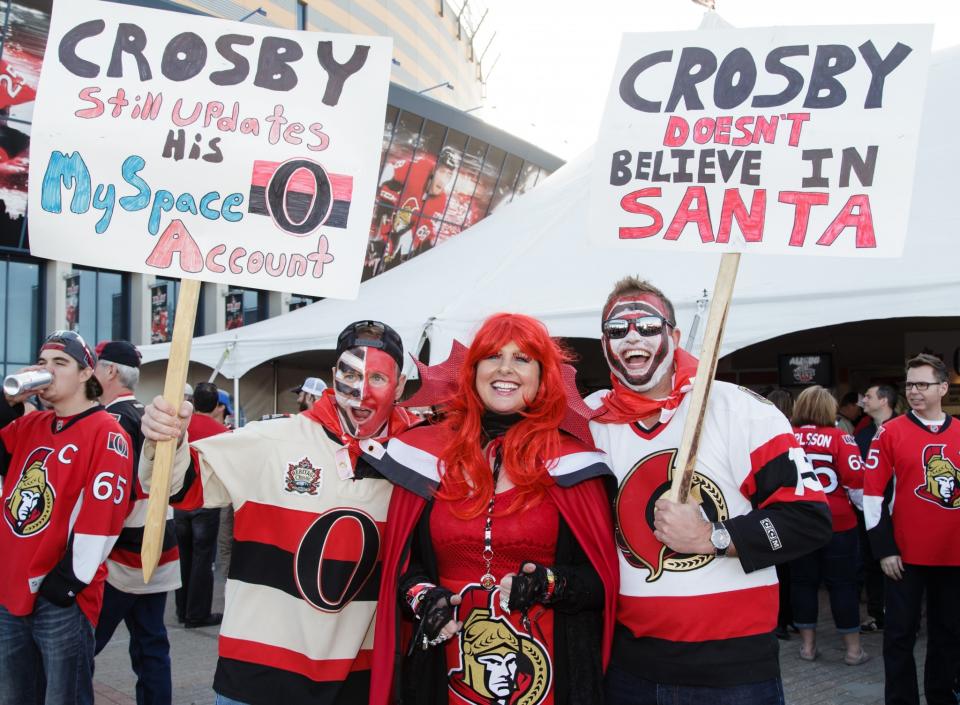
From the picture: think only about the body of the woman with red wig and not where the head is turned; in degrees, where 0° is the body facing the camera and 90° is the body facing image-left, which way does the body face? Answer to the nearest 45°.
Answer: approximately 0°

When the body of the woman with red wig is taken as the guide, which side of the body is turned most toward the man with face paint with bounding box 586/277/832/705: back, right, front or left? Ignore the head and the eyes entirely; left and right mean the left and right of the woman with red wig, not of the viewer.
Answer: left

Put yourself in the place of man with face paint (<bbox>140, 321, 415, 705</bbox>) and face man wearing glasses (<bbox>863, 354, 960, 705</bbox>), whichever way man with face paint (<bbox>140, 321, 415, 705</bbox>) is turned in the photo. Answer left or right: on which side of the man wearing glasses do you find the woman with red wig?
right

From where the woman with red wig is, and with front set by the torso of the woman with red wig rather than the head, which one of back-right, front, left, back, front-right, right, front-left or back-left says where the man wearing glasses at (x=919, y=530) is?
back-left

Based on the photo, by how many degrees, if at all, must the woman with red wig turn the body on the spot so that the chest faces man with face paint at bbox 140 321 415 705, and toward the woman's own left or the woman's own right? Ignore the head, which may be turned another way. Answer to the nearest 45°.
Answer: approximately 90° to the woman's own right

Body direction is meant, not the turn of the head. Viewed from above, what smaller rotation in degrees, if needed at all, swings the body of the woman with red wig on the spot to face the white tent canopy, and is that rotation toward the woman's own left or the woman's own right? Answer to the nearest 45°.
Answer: approximately 180°
